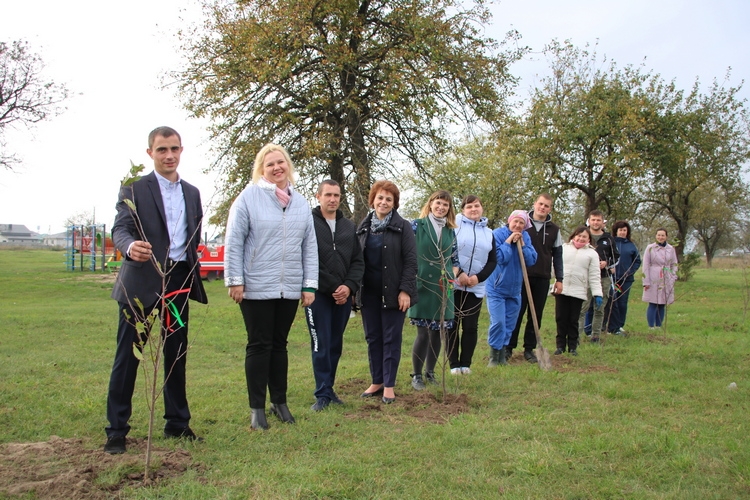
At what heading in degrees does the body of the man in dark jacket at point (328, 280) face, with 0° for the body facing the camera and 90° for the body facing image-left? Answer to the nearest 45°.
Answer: approximately 0°

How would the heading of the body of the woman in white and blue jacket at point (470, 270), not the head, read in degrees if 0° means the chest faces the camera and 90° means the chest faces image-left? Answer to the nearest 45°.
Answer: approximately 0°

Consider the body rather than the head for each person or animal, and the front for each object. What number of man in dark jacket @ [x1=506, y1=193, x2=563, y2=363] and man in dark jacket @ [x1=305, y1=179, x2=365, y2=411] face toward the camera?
2

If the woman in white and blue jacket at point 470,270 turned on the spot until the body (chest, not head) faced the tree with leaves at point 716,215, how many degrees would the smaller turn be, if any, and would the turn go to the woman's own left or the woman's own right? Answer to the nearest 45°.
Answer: approximately 135° to the woman's own left

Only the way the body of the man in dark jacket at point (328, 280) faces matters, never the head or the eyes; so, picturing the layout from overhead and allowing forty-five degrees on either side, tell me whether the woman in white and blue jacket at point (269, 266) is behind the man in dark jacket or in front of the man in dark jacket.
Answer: in front

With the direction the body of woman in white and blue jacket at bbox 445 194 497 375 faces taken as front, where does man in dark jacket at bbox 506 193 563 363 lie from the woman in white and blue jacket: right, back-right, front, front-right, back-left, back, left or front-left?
back-left

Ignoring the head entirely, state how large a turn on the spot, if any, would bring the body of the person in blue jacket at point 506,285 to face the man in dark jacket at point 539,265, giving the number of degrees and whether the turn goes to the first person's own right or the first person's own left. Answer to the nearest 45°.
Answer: approximately 90° to the first person's own left

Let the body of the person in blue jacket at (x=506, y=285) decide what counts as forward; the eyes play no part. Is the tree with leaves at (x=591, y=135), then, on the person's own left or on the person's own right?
on the person's own left

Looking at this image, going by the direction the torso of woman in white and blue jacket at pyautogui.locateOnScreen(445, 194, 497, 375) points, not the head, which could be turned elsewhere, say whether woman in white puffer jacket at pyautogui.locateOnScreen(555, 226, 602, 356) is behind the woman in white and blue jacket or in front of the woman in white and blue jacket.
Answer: behind

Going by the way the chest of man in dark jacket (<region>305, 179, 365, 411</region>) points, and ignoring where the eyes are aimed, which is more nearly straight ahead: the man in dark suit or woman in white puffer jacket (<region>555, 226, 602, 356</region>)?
the man in dark suit
